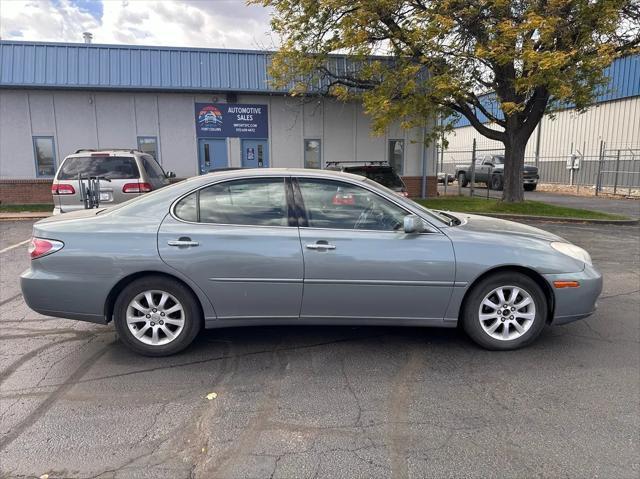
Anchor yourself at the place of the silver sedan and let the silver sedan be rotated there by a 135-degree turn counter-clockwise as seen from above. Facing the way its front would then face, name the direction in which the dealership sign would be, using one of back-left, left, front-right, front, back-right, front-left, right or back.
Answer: front-right

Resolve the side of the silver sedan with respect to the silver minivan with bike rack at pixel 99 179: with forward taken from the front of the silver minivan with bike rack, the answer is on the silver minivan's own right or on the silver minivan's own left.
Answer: on the silver minivan's own right

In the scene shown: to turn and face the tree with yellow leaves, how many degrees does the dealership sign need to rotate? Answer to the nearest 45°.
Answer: approximately 45° to its left

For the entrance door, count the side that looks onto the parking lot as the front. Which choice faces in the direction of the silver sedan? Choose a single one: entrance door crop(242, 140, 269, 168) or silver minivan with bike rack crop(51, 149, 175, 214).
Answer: the entrance door

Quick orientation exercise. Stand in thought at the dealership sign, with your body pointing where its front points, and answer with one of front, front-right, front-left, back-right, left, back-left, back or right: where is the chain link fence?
left

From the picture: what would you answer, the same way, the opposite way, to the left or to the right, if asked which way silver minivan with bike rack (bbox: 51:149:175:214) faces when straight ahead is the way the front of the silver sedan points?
to the left

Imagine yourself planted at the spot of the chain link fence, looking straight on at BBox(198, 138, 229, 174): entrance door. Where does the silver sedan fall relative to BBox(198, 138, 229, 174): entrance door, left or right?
left

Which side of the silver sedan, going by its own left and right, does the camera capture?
right

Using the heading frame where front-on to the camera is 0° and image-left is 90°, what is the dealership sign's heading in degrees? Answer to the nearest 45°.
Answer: approximately 0°

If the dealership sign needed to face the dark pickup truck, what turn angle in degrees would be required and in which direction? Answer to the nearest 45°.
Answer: approximately 90° to its left

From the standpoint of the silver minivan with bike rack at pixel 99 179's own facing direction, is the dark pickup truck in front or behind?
in front

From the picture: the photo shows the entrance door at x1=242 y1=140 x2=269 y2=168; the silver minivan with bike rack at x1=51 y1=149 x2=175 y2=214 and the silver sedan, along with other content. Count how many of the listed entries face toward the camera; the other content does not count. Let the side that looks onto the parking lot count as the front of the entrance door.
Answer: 1

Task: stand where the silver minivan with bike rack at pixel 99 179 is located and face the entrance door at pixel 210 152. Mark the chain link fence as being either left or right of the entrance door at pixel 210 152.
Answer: right
